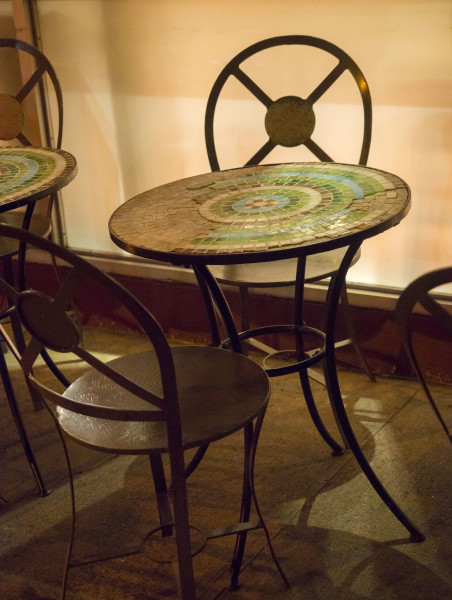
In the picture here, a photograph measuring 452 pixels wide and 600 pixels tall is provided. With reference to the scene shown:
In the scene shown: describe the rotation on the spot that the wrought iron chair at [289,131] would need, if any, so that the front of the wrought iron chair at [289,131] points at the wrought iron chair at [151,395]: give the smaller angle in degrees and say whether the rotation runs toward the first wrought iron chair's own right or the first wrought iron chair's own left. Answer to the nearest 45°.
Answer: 0° — it already faces it

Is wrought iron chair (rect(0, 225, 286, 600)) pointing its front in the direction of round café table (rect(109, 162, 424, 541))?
yes

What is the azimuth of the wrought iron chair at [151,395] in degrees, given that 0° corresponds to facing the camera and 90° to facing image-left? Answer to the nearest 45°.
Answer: approximately 225°

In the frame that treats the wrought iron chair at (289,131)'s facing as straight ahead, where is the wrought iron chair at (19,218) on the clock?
the wrought iron chair at (19,218) is roughly at 3 o'clock from the wrought iron chair at (289,131).

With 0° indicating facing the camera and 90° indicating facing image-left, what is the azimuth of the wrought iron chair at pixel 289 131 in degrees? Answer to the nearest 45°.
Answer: approximately 0°

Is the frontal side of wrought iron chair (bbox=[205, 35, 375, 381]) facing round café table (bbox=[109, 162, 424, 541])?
yes

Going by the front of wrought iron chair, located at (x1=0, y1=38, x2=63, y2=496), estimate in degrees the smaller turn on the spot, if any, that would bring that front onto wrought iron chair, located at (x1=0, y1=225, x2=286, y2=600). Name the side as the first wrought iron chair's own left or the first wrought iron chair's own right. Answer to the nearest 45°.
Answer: approximately 45° to the first wrought iron chair's own left

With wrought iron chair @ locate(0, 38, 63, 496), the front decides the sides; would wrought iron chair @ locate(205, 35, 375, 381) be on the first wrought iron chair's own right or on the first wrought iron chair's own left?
on the first wrought iron chair's own left

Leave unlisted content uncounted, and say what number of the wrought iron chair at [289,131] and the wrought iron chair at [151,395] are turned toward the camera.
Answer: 1
